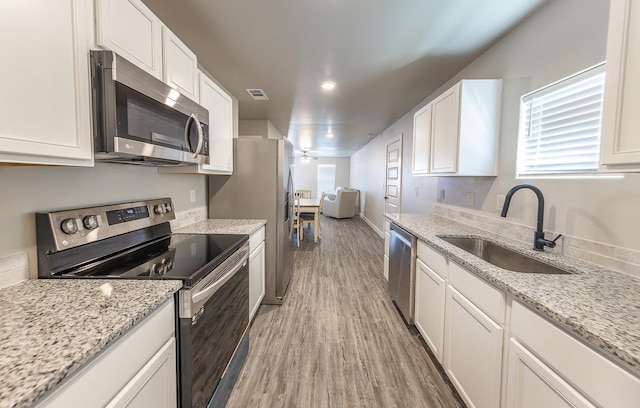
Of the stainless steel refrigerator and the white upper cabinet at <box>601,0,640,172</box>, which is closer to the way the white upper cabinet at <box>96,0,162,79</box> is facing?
the white upper cabinet

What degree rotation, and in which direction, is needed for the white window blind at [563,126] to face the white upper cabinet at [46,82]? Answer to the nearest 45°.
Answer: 0° — it already faces it

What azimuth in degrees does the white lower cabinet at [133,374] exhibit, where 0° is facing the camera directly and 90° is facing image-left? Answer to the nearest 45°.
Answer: approximately 315°

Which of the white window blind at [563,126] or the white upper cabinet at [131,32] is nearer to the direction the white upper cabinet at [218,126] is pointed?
the white window blind

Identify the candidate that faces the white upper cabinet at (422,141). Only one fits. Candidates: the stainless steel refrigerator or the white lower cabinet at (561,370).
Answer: the stainless steel refrigerator

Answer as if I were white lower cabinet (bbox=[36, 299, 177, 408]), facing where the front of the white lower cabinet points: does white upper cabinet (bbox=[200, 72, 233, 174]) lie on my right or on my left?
on my left

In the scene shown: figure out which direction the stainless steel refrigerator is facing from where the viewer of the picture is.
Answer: facing to the right of the viewer

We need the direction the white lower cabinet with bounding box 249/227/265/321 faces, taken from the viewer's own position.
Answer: facing to the right of the viewer

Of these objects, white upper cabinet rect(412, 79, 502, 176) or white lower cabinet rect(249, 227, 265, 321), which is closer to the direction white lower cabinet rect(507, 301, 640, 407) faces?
the white lower cabinet

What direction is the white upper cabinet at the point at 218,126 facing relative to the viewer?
to the viewer's right

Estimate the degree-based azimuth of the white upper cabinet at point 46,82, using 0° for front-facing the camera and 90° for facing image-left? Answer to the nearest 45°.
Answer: approximately 315°
